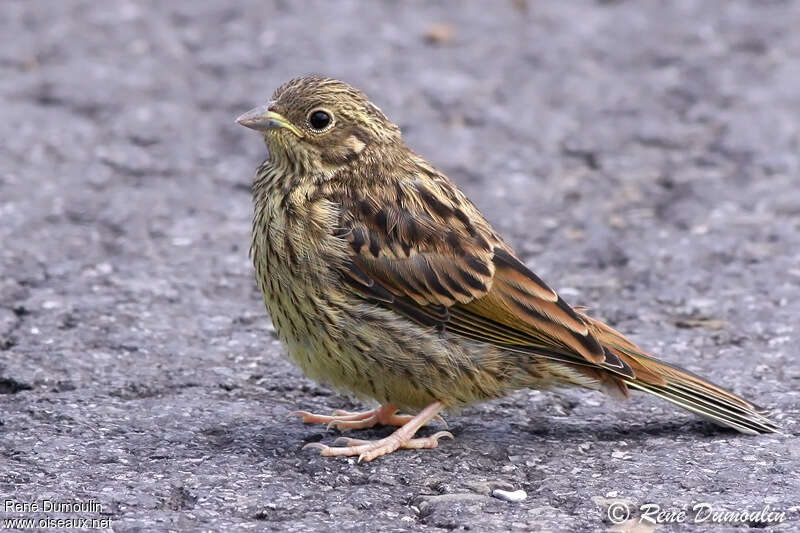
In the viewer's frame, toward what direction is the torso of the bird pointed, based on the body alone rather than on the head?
to the viewer's left

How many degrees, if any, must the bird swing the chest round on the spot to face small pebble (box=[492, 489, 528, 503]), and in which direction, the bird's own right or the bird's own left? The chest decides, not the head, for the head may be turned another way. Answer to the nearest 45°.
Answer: approximately 135° to the bird's own left
